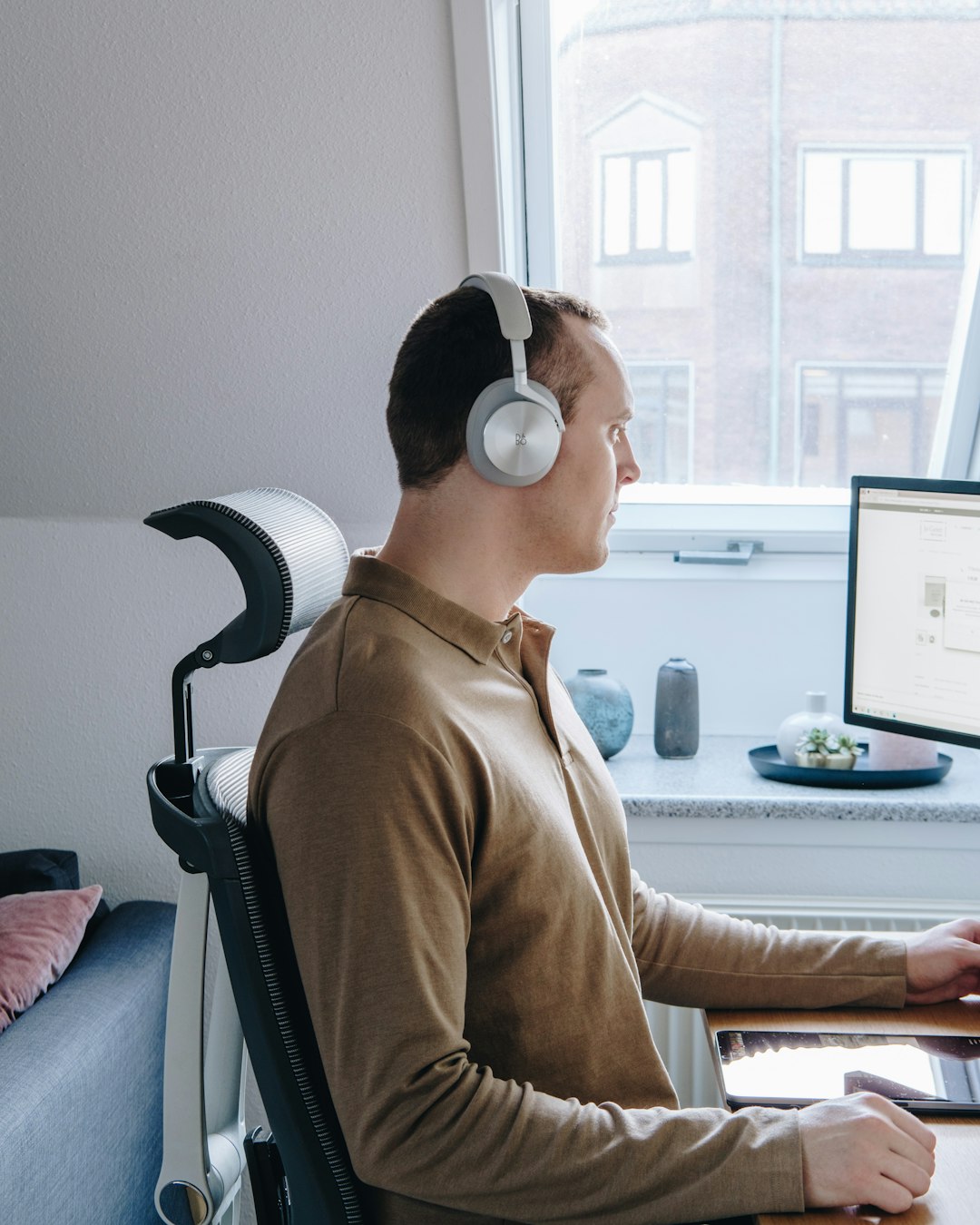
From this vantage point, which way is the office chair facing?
to the viewer's right

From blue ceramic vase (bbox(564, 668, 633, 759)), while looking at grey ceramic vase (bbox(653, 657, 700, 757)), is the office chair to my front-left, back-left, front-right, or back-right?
back-right

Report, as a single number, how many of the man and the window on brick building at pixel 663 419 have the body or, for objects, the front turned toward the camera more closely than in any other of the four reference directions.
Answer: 1

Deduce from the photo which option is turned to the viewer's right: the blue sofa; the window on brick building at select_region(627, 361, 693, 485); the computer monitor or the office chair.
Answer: the office chair

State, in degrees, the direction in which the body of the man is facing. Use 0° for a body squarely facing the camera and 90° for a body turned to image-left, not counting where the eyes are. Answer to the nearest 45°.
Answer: approximately 270°

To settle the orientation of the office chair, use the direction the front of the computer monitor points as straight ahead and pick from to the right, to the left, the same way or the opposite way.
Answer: the opposite way

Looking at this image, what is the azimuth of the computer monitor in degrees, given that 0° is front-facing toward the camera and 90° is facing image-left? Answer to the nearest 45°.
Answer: approximately 45°

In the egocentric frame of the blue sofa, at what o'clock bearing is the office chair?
The office chair is roughly at 10 o'clock from the blue sofa.

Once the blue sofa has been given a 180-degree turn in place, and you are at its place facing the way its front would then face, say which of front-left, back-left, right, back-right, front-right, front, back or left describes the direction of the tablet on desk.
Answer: right

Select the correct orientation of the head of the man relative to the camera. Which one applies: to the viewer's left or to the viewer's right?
to the viewer's right

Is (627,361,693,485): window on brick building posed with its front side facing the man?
yes
